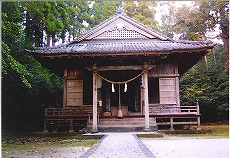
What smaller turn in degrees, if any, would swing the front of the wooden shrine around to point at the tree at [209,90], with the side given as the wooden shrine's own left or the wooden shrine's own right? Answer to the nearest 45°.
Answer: approximately 135° to the wooden shrine's own left

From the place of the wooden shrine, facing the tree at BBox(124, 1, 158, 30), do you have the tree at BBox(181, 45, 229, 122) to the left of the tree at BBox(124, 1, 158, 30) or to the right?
right

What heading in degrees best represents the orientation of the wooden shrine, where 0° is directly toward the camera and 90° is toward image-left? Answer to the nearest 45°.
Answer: approximately 0°

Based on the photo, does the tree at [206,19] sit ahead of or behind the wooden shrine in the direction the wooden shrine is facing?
behind

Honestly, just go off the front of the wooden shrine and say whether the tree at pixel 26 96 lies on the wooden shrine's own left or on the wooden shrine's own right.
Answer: on the wooden shrine's own right

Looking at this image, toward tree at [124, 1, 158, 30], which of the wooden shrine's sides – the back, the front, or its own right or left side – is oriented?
back
